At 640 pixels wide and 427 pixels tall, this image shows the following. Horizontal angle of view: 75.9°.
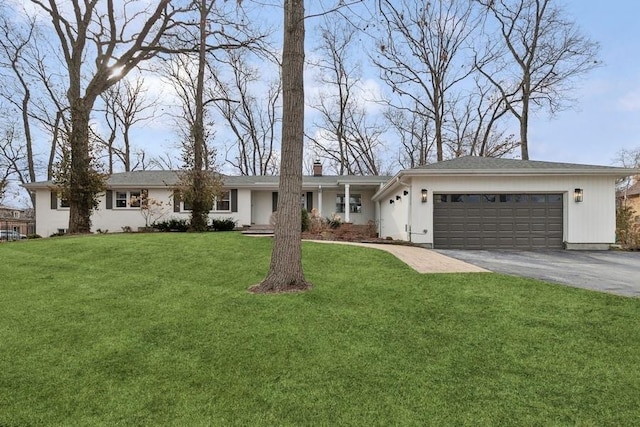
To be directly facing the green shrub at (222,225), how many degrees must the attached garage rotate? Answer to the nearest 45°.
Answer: approximately 90° to its right

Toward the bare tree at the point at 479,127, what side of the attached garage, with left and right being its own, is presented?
back

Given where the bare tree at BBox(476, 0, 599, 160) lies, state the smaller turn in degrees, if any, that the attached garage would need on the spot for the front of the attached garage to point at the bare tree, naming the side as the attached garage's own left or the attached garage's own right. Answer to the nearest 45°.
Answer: approximately 180°

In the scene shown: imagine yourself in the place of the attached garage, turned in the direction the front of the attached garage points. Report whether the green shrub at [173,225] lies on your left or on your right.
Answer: on your right

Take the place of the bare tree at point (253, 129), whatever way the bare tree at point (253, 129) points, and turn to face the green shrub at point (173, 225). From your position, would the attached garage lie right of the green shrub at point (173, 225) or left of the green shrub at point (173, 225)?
left

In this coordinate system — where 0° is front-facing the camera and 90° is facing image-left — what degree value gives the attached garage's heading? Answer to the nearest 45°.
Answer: approximately 0°

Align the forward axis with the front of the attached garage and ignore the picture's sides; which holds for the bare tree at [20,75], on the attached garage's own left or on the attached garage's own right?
on the attached garage's own right
